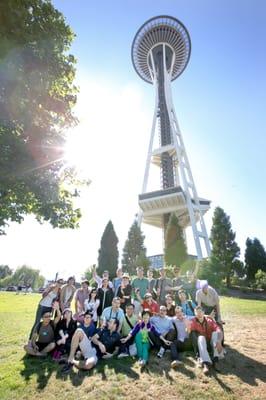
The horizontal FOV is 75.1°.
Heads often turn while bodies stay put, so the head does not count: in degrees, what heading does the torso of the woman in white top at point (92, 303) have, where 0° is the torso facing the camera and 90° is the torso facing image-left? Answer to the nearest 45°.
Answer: approximately 0°

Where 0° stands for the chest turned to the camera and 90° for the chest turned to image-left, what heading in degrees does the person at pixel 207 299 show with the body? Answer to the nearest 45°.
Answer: approximately 45°
